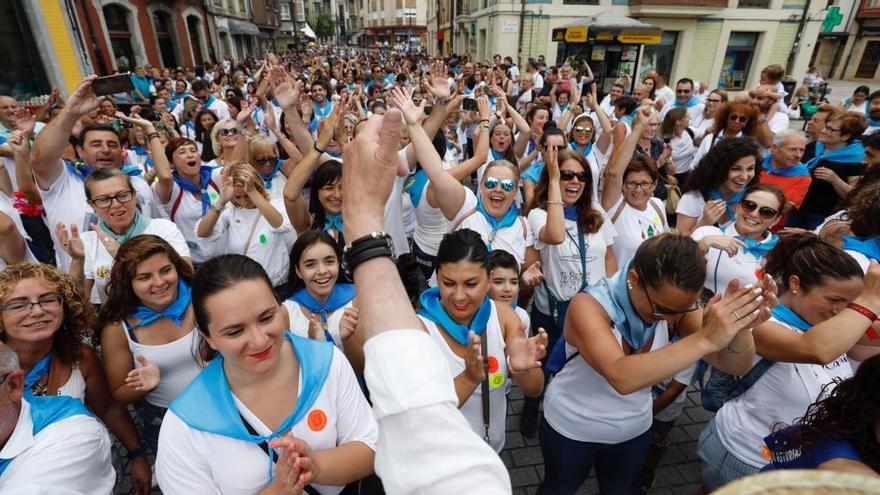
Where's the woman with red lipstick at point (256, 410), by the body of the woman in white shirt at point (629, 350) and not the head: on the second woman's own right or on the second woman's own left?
on the second woman's own right

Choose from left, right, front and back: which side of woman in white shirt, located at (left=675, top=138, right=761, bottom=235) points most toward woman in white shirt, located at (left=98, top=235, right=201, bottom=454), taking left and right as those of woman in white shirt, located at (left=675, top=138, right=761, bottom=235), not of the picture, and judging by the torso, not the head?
right

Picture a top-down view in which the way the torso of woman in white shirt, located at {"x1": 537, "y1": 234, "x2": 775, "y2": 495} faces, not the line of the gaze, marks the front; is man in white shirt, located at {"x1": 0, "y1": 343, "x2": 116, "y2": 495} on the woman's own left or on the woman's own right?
on the woman's own right

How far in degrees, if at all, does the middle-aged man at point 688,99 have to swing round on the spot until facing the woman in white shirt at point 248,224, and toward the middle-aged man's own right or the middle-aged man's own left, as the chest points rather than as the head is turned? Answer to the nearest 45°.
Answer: approximately 45° to the middle-aged man's own right

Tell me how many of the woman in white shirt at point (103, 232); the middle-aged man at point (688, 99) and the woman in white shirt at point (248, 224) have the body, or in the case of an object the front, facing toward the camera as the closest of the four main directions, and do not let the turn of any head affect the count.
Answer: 3

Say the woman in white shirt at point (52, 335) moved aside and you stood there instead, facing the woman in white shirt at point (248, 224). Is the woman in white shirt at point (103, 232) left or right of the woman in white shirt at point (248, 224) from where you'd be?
left

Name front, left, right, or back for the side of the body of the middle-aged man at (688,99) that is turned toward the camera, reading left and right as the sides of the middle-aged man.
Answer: front

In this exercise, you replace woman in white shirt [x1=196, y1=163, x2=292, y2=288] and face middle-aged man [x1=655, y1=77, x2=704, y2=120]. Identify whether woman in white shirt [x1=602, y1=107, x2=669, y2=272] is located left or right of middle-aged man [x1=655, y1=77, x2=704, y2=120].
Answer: right

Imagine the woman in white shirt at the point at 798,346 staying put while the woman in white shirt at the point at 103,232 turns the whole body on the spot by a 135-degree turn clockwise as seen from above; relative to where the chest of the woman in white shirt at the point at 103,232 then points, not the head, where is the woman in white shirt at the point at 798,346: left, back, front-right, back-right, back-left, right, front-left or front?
back

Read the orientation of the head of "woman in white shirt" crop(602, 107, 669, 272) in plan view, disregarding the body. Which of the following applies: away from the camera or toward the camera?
toward the camera

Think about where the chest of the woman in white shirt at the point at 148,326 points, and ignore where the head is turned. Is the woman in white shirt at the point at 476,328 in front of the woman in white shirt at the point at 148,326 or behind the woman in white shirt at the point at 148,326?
in front

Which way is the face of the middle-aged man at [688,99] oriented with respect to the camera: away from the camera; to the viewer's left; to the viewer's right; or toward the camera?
toward the camera

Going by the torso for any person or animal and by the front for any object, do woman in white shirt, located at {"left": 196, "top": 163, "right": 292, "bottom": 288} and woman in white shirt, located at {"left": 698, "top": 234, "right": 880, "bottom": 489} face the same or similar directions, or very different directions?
same or similar directions
